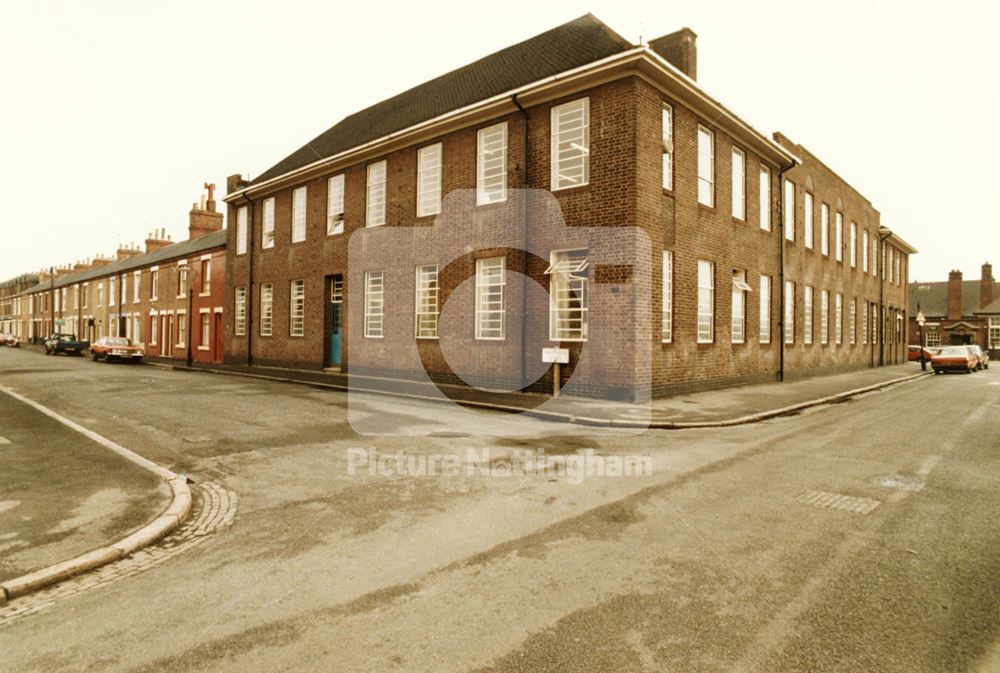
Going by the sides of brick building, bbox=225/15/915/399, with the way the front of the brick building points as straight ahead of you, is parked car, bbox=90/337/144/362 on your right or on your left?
on your right

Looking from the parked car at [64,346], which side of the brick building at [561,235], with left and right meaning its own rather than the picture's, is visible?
right

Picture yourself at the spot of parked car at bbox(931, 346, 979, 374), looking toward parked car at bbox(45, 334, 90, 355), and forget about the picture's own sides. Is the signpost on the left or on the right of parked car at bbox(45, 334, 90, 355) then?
left

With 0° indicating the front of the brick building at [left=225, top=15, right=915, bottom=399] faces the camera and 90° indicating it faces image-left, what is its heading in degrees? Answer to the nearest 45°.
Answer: approximately 45°

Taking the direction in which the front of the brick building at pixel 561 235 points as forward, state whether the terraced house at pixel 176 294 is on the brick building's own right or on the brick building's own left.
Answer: on the brick building's own right

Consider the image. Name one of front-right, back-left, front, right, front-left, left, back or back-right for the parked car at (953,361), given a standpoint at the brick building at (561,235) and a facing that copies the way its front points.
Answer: back
